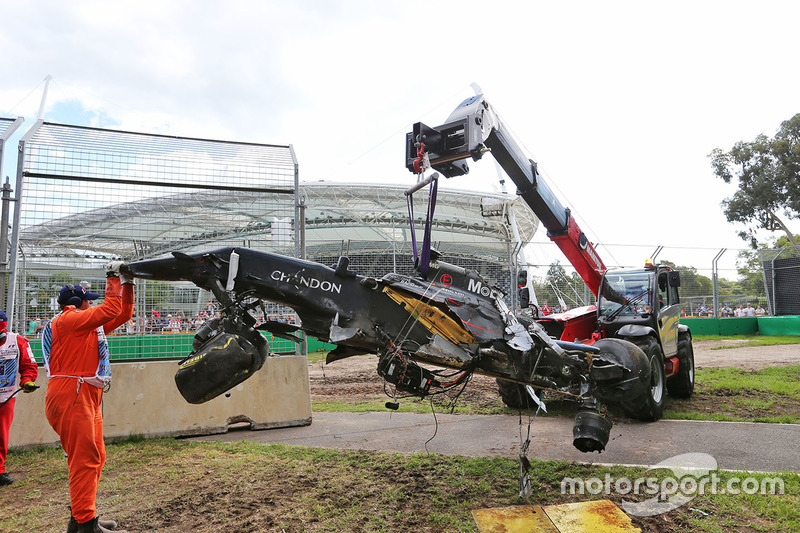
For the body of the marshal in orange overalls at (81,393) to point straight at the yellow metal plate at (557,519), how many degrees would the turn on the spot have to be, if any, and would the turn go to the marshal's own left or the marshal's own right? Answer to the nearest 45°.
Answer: approximately 45° to the marshal's own right

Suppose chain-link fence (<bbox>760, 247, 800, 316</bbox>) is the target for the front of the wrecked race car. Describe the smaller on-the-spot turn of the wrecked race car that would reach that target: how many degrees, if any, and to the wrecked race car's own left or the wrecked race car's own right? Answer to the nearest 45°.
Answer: approximately 135° to the wrecked race car's own right

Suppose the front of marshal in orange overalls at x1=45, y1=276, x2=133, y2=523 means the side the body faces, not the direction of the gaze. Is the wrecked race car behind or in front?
in front

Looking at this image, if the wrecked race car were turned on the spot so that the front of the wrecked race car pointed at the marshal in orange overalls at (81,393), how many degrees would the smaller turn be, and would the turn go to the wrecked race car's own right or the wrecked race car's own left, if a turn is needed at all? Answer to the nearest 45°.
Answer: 0° — it already faces them

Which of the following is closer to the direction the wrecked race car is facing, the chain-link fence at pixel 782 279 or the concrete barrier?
the concrete barrier

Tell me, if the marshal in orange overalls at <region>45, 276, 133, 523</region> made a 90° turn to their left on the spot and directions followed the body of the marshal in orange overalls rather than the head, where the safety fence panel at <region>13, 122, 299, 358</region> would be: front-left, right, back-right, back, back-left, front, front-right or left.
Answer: front

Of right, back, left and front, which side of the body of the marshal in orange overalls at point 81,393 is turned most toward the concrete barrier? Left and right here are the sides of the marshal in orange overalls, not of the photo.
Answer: left

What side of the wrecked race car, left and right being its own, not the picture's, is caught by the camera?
left

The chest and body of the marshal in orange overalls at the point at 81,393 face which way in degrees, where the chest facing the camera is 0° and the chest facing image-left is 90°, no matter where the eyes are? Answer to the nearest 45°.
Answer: approximately 270°

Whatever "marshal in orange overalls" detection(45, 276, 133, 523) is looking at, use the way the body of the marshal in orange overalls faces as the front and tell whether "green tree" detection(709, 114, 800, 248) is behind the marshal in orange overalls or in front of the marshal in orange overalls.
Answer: in front

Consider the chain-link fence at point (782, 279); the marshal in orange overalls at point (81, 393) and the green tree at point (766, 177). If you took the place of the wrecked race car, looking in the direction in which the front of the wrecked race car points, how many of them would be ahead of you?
1

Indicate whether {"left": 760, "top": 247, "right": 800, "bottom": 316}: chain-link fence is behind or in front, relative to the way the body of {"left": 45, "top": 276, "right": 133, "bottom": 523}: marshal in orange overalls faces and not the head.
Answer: in front

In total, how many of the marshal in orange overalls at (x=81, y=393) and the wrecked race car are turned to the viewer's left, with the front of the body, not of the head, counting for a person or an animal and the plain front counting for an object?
1
